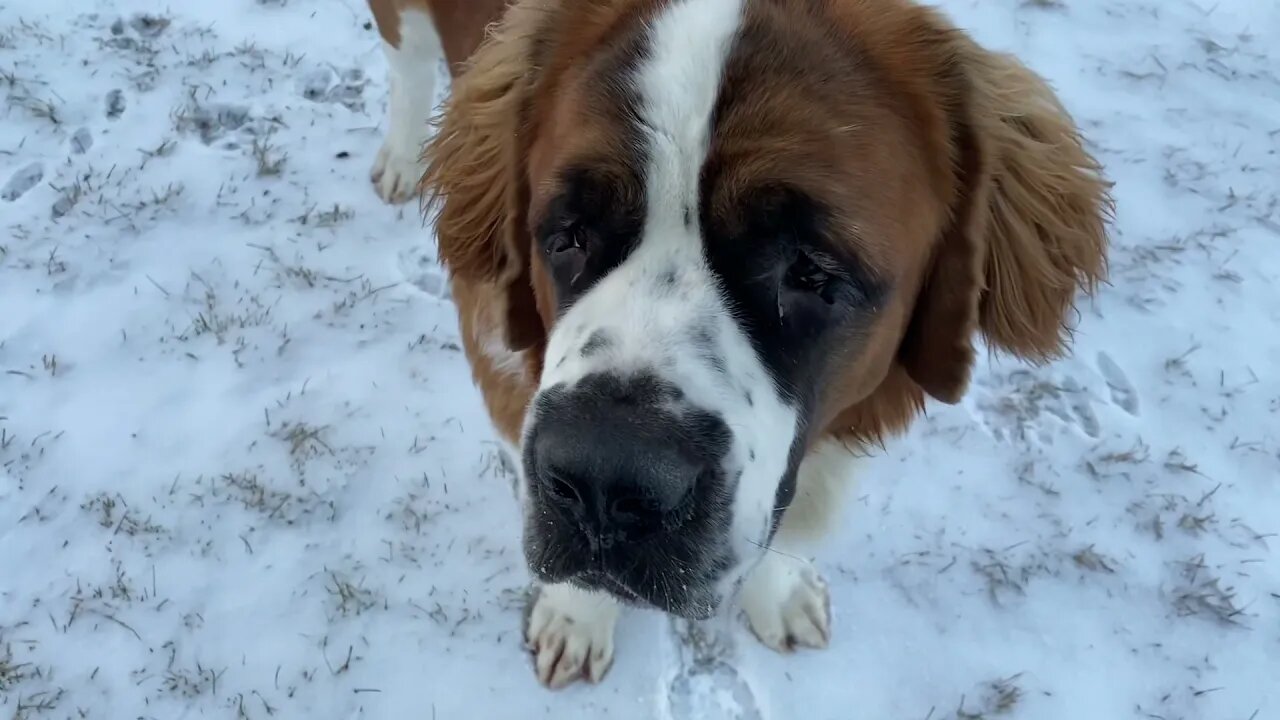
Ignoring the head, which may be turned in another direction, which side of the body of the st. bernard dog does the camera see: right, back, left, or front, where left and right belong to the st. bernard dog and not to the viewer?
front
